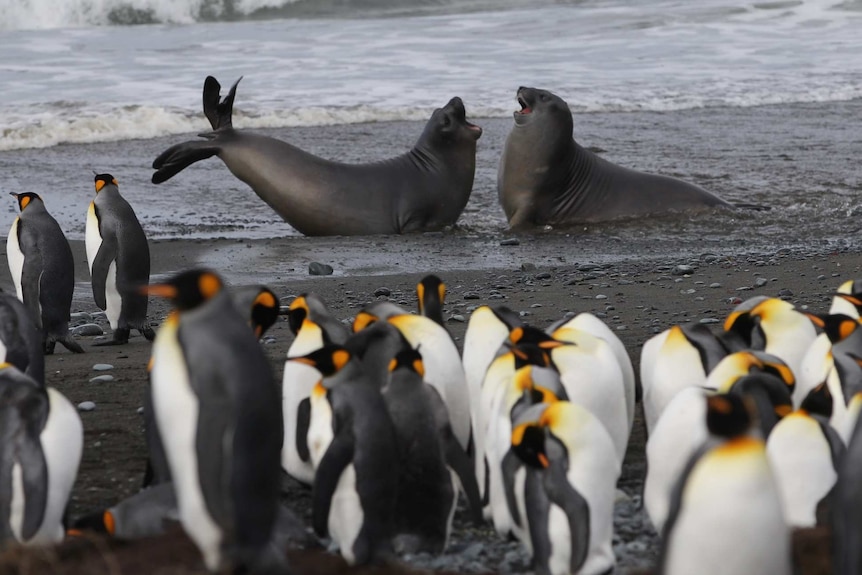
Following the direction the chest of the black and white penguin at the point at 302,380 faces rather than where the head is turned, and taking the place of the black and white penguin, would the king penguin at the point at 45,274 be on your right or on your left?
on your right

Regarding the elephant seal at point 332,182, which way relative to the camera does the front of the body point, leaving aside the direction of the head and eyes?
to the viewer's right

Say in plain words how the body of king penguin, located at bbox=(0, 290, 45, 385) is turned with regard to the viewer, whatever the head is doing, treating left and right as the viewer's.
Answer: facing to the left of the viewer

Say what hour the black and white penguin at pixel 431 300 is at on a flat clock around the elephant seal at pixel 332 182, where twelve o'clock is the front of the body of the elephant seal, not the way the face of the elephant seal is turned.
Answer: The black and white penguin is roughly at 3 o'clock from the elephant seal.

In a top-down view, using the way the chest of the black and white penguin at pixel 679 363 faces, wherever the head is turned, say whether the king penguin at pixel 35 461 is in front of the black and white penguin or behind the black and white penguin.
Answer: in front

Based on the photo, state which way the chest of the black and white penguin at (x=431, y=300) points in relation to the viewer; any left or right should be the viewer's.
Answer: facing away from the viewer

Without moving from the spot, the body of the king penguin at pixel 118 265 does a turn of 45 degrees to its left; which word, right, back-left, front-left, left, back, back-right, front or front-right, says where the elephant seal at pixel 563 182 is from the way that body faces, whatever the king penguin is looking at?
back

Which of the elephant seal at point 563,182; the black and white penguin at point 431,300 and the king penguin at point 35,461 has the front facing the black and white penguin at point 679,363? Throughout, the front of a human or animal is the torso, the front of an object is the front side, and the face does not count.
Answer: the king penguin

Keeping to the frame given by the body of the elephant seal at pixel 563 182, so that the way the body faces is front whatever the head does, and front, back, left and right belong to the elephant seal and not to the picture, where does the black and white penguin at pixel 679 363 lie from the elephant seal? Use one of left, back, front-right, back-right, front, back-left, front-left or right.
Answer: left

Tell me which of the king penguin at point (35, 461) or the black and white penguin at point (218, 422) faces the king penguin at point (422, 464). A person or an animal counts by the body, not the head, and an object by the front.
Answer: the king penguin at point (35, 461)

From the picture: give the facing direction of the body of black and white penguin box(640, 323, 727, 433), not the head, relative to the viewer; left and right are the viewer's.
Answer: facing the viewer and to the left of the viewer

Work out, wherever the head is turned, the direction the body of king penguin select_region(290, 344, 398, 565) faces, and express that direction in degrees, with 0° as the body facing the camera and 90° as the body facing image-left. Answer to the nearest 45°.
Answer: approximately 90°

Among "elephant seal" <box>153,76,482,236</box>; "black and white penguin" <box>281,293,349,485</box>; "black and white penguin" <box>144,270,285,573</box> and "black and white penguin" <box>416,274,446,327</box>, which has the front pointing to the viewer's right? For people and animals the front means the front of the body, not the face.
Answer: the elephant seal

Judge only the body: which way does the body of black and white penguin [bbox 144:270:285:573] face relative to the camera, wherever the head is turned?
to the viewer's left

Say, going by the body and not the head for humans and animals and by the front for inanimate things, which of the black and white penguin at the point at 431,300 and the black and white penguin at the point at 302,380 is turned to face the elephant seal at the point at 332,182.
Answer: the black and white penguin at the point at 431,300

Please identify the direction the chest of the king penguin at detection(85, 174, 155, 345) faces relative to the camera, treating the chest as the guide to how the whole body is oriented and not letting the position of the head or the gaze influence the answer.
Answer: to the viewer's left
